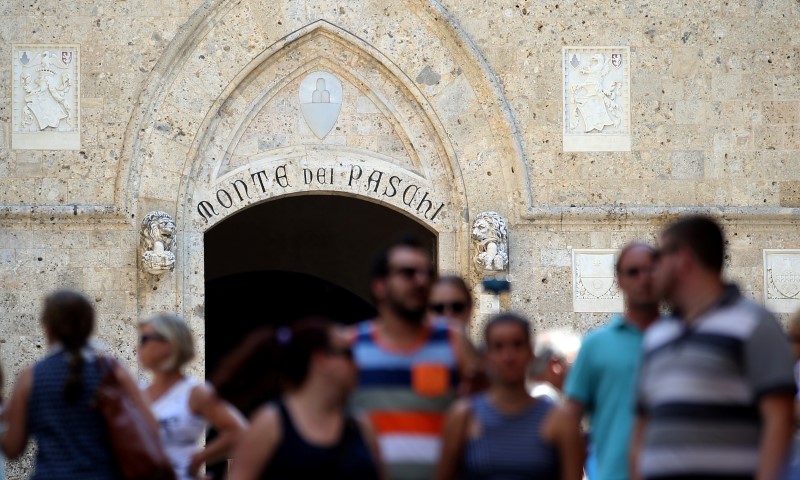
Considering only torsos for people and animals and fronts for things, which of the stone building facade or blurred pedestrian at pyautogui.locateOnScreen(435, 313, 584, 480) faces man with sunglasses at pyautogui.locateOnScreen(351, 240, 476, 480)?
the stone building facade

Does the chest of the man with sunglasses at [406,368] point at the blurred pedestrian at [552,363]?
no

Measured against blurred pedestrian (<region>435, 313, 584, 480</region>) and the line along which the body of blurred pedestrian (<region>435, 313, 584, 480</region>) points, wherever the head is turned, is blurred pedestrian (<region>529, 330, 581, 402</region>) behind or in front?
behind

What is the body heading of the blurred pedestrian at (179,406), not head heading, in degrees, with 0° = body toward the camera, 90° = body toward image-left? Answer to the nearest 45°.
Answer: approximately 45°

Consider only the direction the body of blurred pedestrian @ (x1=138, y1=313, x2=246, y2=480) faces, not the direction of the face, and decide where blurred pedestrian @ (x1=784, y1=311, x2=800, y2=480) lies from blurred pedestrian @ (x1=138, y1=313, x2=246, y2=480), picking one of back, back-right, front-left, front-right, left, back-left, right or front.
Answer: back-left

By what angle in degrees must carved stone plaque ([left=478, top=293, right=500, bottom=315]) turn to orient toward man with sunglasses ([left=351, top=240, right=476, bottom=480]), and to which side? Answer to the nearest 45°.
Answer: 0° — it already faces them

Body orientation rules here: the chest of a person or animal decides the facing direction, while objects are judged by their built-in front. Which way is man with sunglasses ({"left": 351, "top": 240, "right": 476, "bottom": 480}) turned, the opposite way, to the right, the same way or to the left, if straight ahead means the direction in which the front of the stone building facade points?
the same way

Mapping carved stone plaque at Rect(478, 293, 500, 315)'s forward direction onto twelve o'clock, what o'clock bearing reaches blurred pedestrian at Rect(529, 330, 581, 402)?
The blurred pedestrian is roughly at 12 o'clock from the carved stone plaque.

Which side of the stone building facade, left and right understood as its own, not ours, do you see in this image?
front

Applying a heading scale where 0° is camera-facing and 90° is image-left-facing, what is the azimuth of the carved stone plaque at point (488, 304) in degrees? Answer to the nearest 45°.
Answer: approximately 0°

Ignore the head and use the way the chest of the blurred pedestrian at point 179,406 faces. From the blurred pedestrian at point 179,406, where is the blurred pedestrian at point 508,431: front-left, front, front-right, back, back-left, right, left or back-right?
left

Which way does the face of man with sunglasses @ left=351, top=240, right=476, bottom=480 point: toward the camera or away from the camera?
toward the camera

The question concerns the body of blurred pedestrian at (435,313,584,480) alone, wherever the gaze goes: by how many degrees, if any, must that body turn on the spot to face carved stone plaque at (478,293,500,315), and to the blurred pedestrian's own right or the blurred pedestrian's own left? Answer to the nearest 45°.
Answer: approximately 180°

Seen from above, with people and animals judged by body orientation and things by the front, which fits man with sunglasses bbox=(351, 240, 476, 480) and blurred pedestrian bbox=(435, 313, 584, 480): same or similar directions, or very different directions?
same or similar directions

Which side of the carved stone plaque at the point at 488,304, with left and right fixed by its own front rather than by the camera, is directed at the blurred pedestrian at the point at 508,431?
front

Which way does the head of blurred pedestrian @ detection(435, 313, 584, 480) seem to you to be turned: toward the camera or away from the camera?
toward the camera

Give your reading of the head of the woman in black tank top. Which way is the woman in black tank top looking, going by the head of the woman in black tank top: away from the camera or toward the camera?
toward the camera

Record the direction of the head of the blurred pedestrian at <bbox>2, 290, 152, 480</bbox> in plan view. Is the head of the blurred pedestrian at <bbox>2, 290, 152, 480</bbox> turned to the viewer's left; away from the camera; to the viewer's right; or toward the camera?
away from the camera
